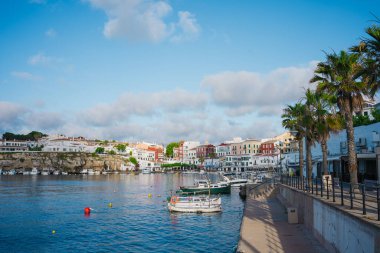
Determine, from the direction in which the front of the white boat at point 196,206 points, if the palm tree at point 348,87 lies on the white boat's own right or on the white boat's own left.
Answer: on the white boat's own right

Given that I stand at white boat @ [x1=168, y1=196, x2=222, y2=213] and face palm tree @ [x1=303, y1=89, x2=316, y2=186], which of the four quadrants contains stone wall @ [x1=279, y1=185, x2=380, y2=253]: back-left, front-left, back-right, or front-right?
front-right

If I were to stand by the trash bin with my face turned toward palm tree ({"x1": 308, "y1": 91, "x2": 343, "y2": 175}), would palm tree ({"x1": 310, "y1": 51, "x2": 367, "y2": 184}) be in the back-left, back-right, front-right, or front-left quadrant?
front-right
